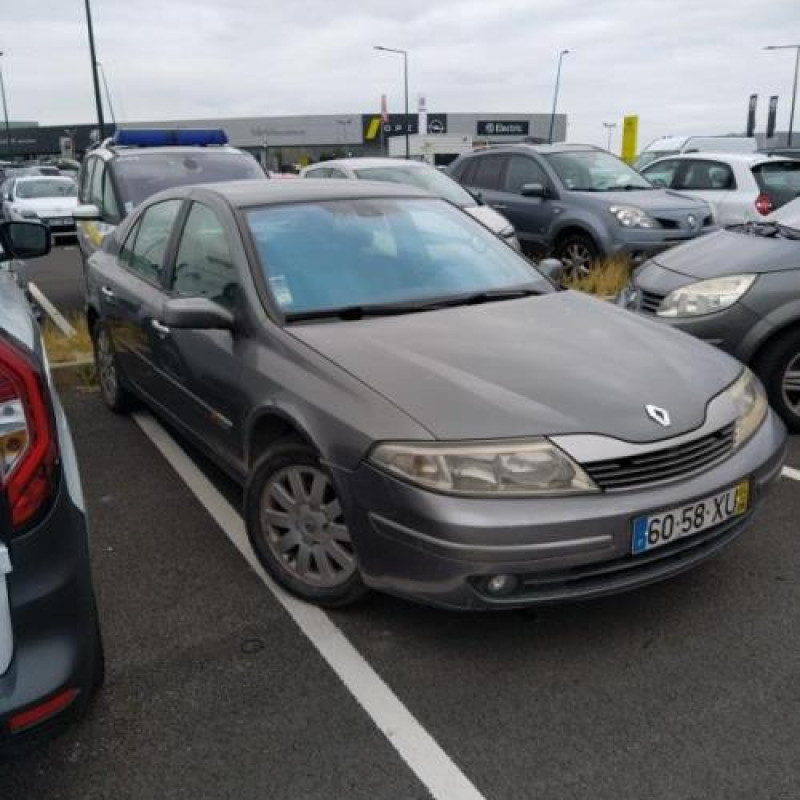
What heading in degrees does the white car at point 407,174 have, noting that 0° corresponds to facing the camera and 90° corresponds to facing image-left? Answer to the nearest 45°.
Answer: approximately 315°

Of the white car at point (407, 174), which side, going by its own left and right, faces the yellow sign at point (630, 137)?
left

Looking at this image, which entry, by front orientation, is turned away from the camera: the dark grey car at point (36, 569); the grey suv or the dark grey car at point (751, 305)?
the dark grey car at point (36, 569)

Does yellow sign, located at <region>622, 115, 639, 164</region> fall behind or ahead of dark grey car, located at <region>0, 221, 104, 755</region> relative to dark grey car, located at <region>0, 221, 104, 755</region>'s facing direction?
ahead

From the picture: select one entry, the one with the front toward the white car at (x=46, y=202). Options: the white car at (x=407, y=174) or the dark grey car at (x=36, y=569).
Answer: the dark grey car

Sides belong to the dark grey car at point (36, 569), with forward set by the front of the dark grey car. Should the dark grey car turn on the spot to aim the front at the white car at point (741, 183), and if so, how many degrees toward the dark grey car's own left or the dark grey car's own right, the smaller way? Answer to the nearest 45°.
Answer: approximately 45° to the dark grey car's own right

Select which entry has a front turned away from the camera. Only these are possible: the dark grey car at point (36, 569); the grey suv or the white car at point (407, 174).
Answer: the dark grey car

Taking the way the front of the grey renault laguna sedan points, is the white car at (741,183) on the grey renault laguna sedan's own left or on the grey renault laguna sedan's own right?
on the grey renault laguna sedan's own left

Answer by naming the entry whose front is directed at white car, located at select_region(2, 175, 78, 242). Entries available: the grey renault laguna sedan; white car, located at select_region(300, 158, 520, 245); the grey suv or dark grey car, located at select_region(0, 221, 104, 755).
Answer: the dark grey car

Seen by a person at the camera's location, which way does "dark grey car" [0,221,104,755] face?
facing away from the viewer

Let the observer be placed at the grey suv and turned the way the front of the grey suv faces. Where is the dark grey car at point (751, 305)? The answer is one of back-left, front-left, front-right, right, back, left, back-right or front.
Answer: front-right

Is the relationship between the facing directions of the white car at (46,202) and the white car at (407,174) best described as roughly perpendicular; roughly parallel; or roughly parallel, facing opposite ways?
roughly parallel

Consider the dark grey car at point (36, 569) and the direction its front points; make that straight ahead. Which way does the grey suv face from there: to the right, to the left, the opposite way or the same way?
the opposite way

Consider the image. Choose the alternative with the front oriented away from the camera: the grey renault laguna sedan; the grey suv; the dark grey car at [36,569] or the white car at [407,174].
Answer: the dark grey car

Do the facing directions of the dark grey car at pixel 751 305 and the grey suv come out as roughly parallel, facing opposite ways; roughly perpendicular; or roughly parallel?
roughly perpendicular

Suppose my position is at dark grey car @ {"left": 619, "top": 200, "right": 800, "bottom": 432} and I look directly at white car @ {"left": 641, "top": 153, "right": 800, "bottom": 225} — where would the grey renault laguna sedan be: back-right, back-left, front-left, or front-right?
back-left

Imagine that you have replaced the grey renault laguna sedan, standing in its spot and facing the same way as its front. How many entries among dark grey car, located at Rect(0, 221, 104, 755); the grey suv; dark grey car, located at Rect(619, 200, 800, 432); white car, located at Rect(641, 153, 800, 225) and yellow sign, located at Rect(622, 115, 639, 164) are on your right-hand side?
1

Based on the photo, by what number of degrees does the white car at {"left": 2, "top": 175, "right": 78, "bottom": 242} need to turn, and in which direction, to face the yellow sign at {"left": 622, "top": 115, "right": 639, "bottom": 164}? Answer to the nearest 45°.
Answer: approximately 45° to its left

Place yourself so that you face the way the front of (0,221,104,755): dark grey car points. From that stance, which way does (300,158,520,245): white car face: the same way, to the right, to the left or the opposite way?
the opposite way

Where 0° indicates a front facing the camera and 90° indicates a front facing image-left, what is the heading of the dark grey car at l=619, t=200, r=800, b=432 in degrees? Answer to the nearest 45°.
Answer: approximately 45°
